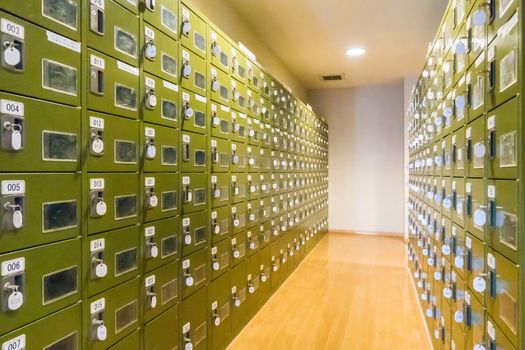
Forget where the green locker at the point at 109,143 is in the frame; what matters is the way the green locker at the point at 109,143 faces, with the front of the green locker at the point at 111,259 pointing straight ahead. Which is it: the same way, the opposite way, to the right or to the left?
the same way

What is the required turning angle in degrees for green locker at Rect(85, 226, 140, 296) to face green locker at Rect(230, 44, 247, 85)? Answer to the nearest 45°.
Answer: approximately 90° to its left

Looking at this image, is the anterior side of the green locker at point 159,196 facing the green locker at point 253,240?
no

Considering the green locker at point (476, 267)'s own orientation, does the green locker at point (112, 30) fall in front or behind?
in front

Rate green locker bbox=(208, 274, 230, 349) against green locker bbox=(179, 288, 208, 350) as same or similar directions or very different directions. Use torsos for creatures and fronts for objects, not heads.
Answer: same or similar directions

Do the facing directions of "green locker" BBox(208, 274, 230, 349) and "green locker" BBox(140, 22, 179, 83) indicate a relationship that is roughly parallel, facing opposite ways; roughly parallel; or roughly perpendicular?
roughly parallel

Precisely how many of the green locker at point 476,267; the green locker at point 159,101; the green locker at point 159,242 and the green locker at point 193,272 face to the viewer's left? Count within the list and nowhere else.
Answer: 1

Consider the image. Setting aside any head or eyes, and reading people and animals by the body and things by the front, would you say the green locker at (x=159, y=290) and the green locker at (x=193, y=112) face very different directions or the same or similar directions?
same or similar directions

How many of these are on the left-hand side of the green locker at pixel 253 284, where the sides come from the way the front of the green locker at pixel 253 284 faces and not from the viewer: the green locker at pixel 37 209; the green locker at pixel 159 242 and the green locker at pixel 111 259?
0

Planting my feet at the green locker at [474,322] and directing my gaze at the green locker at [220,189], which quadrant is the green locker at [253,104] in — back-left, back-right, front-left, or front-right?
front-right

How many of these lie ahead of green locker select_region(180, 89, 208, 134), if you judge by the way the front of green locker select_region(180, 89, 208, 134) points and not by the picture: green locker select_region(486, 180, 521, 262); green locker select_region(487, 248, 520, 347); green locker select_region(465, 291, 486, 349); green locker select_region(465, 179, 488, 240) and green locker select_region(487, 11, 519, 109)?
5

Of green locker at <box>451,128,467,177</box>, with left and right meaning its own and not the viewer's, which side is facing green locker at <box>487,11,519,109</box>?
left

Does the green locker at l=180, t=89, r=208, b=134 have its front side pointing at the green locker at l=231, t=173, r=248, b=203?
no

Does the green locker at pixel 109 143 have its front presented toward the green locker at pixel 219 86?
no

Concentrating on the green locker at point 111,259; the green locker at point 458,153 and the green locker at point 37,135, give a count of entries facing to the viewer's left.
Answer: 1

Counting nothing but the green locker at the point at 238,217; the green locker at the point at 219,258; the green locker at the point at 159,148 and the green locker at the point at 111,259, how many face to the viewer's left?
0

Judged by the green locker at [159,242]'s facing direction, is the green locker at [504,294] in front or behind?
in front
